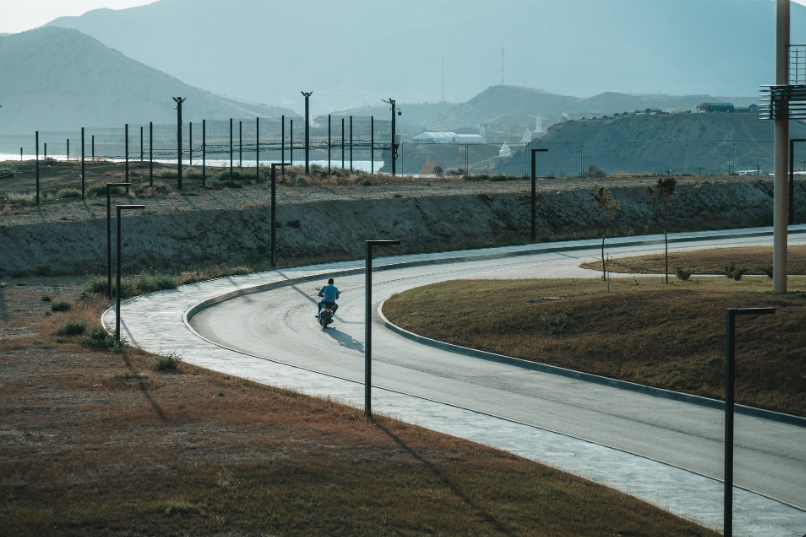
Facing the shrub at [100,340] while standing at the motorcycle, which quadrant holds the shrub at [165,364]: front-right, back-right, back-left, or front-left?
front-left

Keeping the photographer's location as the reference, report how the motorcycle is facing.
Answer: facing away from the viewer

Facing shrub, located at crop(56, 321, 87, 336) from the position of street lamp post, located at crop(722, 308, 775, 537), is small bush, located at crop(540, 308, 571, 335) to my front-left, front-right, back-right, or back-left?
front-right

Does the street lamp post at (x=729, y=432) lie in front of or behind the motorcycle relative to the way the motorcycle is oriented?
behind

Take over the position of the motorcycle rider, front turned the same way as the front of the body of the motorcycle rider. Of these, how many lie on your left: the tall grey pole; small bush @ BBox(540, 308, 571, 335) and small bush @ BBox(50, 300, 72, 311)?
1

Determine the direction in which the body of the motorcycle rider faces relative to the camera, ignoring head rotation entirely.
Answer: away from the camera

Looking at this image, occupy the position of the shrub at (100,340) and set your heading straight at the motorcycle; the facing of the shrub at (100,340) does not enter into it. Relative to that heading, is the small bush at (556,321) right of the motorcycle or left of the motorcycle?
right

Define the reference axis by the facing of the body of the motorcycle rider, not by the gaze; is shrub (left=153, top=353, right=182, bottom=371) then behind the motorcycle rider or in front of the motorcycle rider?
behind

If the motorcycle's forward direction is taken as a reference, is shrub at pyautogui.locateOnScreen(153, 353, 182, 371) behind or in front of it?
behind

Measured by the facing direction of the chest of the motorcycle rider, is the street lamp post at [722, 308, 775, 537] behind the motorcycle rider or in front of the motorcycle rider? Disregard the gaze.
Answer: behind

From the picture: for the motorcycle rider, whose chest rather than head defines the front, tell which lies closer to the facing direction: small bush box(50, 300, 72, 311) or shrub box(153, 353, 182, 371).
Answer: the small bush
